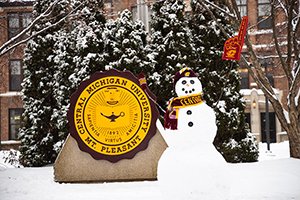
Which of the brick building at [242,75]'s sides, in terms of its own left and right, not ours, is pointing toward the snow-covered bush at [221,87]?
front

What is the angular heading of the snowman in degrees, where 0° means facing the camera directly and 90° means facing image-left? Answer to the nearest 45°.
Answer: approximately 0°

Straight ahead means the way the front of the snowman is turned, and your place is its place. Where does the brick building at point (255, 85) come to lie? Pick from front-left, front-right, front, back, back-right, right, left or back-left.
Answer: back

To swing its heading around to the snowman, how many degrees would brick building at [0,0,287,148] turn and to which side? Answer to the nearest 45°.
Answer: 0° — it already faces it

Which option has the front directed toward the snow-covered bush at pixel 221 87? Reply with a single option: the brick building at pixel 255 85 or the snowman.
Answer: the brick building

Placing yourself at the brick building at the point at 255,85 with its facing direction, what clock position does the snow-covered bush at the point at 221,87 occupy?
The snow-covered bush is roughly at 12 o'clock from the brick building.

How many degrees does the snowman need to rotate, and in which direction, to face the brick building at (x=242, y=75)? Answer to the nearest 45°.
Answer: approximately 180°

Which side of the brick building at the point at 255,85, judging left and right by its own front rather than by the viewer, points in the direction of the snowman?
front
